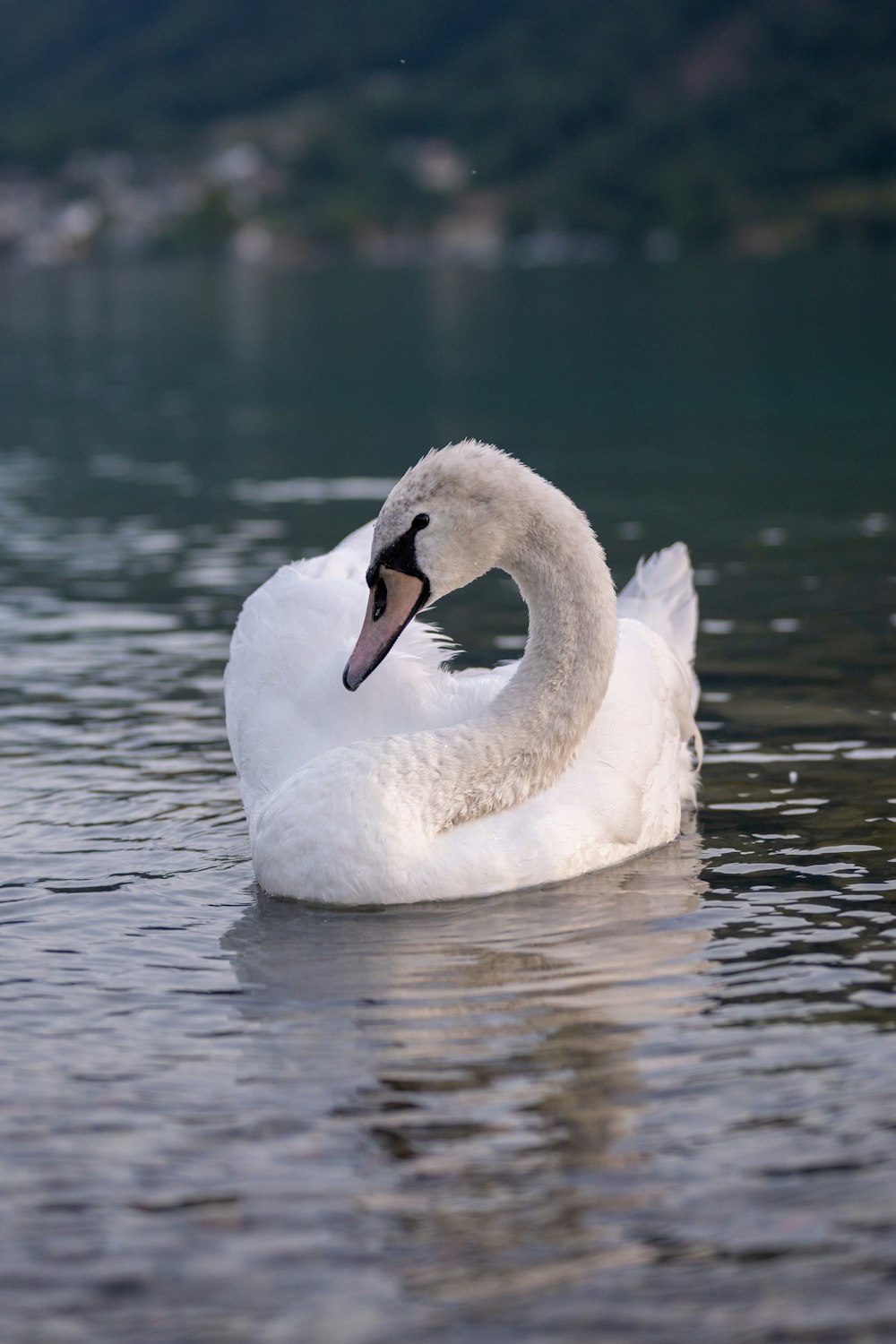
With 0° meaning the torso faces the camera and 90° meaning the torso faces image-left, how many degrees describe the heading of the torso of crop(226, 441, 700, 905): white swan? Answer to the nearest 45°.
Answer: approximately 45°
